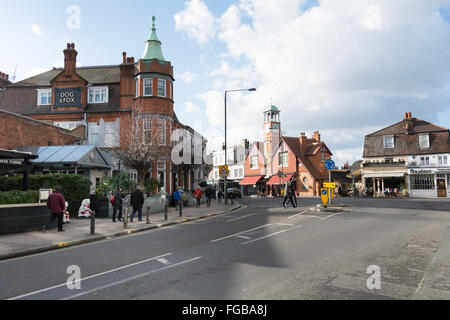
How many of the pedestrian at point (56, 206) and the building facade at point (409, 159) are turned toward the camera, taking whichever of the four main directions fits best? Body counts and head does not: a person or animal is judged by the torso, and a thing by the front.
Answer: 1

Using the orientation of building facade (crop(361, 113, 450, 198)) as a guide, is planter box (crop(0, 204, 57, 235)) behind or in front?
in front

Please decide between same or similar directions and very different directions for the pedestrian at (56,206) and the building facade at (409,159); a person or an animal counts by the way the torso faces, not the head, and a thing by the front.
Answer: very different directions

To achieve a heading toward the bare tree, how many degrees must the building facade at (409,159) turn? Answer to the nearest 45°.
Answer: approximately 45° to its right

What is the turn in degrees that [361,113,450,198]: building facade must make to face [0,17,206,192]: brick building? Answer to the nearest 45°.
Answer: approximately 45° to its right

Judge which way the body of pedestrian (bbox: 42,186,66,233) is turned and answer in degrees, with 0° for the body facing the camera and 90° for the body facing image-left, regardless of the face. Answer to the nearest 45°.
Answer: approximately 225°

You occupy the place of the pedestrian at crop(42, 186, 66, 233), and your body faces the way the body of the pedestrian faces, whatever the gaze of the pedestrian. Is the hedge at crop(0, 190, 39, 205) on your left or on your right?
on your left

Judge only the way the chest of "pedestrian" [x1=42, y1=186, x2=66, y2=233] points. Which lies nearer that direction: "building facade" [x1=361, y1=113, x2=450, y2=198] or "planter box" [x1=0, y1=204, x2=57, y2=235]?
the building facade
